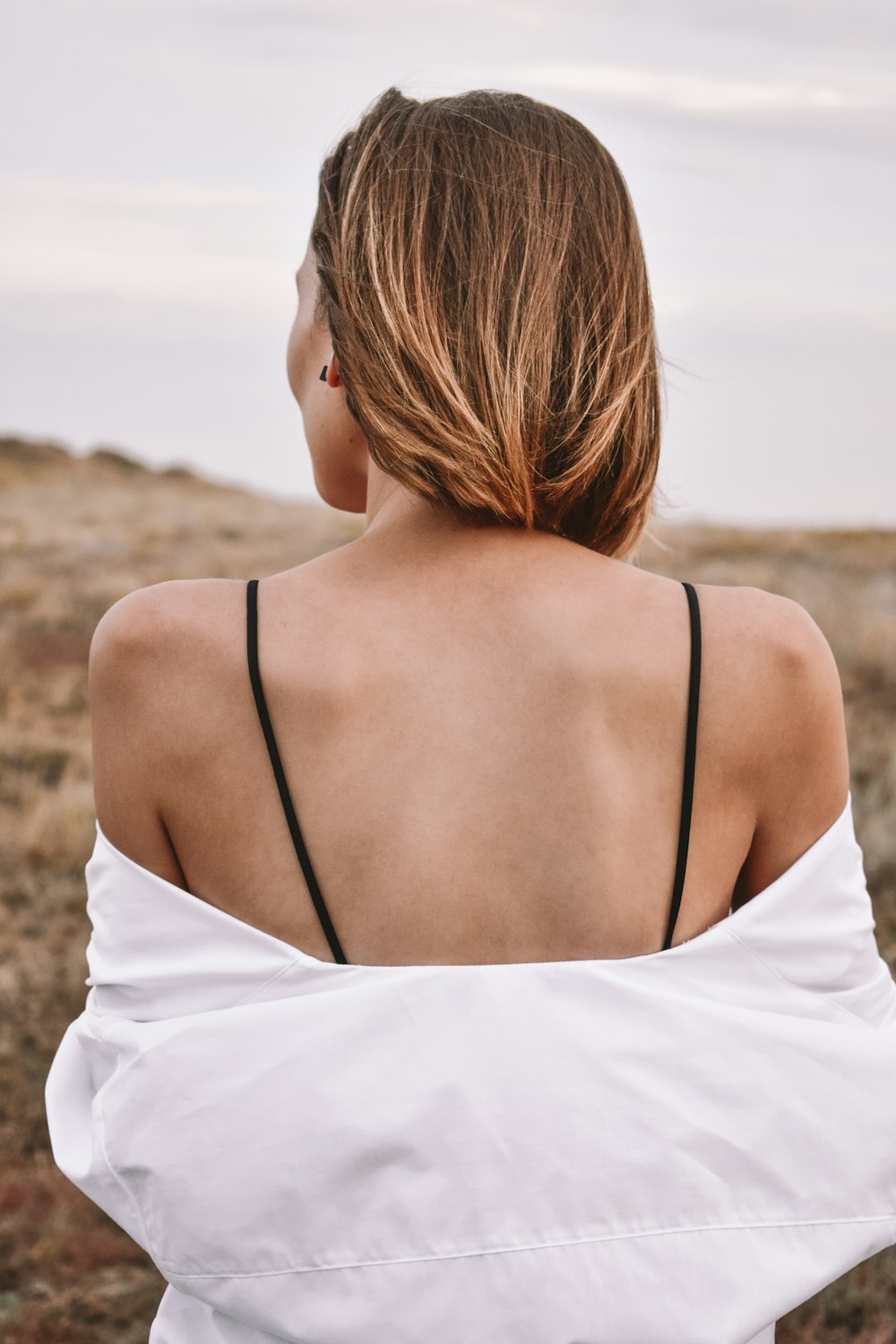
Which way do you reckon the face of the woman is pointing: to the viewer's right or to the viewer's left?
to the viewer's left

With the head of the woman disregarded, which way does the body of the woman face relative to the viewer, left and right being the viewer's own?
facing away from the viewer
